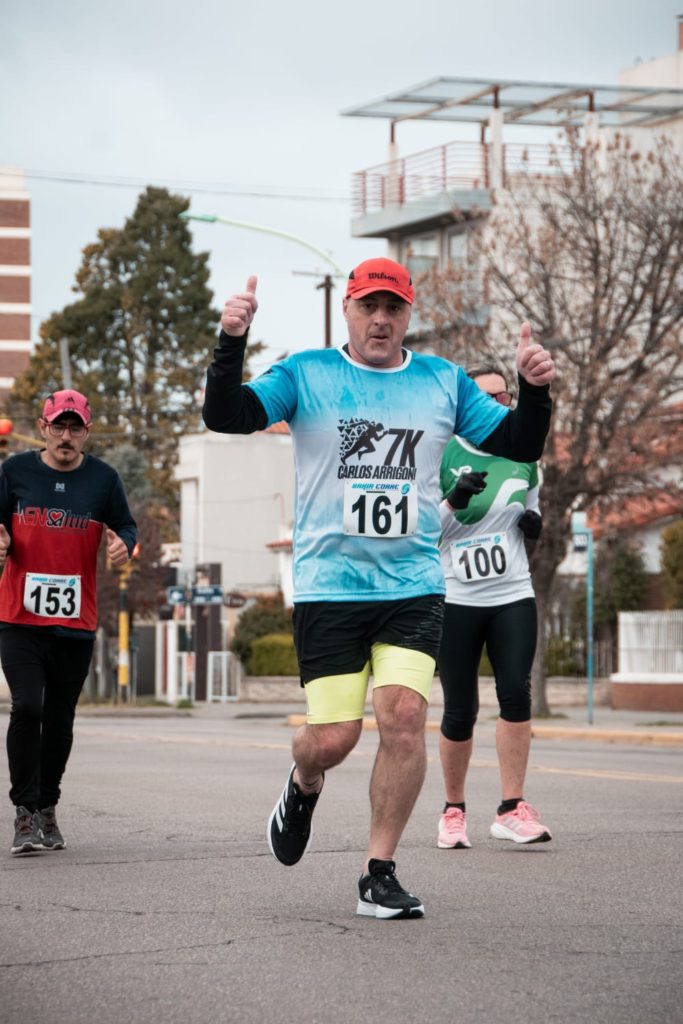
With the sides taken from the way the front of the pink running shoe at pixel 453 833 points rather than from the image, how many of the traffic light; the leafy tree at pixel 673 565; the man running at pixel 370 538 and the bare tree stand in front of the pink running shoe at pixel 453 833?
1

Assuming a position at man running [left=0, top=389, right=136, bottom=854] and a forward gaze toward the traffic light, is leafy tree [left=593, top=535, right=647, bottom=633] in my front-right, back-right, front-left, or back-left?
front-right

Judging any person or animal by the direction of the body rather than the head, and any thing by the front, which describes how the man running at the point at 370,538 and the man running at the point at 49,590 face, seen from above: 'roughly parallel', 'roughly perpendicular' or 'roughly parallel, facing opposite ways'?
roughly parallel

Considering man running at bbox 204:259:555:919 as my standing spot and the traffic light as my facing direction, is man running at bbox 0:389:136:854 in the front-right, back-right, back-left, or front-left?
front-left

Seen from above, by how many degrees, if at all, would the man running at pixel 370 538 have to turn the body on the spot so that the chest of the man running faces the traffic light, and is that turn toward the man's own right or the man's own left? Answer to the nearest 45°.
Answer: approximately 180°

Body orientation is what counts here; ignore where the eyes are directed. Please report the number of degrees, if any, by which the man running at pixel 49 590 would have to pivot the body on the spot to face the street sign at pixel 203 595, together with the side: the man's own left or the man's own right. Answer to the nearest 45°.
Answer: approximately 180°

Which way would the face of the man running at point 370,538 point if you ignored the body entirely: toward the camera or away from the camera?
toward the camera

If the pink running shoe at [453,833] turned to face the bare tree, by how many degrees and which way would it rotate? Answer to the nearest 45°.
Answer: approximately 180°

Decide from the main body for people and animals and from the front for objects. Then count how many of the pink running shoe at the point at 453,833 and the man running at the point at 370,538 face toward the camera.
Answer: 2

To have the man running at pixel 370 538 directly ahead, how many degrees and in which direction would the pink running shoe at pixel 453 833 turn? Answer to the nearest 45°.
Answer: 0° — it already faces them

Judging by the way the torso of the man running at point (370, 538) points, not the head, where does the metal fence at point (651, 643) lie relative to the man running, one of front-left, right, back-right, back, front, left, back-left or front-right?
back

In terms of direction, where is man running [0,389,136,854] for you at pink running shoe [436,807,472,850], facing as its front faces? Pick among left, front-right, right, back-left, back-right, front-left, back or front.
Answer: right

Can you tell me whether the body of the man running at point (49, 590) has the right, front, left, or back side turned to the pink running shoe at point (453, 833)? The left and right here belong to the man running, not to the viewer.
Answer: left

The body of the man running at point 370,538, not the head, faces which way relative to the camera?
toward the camera

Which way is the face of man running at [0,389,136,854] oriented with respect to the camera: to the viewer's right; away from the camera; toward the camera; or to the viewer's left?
toward the camera

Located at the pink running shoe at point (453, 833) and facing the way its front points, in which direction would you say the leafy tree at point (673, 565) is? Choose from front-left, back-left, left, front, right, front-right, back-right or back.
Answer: back

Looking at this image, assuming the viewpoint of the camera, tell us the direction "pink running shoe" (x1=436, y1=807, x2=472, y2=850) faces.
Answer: facing the viewer

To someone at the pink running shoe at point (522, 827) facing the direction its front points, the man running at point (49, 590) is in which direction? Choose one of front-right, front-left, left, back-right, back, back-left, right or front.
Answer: back-right
